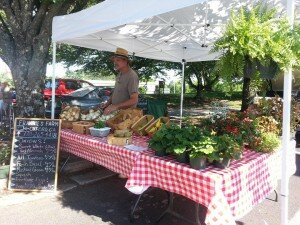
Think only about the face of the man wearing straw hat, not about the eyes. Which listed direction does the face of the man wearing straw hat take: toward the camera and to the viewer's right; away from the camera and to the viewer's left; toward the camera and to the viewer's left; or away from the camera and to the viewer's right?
toward the camera and to the viewer's left

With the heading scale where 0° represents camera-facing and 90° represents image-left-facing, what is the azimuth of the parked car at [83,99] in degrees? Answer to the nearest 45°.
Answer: approximately 45°

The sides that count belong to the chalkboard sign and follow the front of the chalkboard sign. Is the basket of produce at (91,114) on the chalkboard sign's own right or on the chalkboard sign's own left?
on the chalkboard sign's own left

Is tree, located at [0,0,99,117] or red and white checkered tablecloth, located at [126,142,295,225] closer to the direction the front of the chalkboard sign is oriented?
the red and white checkered tablecloth

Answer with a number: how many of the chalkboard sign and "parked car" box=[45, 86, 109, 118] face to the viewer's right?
0

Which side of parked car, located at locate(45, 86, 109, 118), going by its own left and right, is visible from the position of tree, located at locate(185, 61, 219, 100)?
back

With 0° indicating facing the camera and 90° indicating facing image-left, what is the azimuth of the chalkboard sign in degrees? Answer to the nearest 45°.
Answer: approximately 0°

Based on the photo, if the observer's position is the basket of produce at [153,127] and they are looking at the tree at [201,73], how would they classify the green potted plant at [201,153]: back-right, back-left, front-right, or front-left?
back-right

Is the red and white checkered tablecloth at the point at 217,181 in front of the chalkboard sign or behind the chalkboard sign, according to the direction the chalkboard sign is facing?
in front
